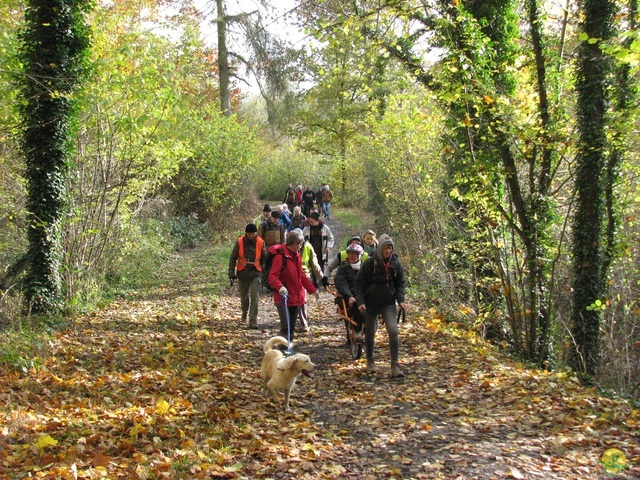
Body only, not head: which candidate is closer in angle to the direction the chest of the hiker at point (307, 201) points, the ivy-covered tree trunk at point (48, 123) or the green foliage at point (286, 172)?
the ivy-covered tree trunk

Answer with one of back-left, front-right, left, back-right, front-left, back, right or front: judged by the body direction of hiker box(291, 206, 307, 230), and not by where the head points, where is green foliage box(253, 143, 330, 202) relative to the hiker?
back

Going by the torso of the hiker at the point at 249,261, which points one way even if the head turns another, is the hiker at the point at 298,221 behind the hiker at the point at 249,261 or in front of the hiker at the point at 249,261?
behind

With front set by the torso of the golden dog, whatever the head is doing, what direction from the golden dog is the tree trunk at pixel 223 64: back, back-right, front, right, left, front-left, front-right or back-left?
back-left

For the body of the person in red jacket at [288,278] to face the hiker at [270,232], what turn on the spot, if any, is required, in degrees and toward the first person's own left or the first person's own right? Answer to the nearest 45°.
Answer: approximately 135° to the first person's own left

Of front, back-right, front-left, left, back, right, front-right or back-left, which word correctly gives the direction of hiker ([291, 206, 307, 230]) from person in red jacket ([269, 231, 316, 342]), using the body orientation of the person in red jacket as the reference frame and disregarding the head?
back-left

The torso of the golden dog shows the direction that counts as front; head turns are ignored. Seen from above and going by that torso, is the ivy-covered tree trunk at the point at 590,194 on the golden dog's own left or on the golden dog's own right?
on the golden dog's own left

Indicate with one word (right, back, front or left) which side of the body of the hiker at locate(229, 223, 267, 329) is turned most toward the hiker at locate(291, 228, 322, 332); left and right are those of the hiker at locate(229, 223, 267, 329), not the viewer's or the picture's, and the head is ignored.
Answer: left

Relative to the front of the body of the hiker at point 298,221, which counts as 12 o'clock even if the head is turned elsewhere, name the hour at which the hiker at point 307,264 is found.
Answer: the hiker at point 307,264 is roughly at 12 o'clock from the hiker at point 298,221.

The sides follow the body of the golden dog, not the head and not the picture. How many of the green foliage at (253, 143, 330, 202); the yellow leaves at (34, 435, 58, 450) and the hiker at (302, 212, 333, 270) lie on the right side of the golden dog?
1

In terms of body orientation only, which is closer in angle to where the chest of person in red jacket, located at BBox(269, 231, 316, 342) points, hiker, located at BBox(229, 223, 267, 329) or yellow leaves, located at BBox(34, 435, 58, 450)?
the yellow leaves

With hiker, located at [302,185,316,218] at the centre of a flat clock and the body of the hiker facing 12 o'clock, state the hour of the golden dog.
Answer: The golden dog is roughly at 12 o'clock from the hiker.

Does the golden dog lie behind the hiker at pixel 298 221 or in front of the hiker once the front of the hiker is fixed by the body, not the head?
in front
